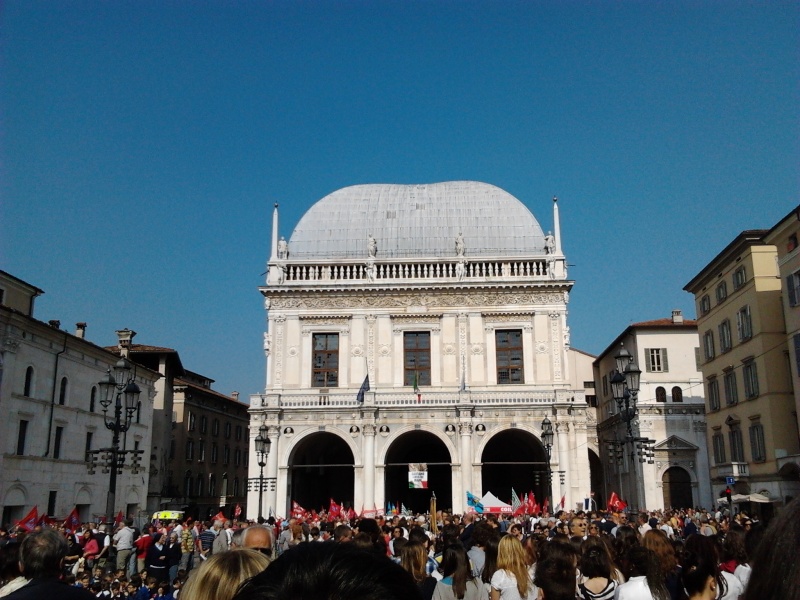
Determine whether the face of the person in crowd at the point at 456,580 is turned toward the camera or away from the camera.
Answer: away from the camera

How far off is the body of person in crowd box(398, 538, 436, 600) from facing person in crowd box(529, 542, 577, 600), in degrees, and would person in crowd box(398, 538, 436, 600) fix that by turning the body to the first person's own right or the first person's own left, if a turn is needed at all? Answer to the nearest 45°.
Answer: approximately 135° to the first person's own right

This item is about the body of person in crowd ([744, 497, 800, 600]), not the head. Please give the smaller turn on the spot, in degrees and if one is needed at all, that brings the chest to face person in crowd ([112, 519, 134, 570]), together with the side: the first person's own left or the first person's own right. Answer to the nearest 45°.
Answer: approximately 45° to the first person's own left

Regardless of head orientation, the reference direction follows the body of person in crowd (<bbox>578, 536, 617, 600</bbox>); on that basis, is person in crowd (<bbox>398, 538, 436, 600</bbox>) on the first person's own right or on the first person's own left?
on the first person's own left

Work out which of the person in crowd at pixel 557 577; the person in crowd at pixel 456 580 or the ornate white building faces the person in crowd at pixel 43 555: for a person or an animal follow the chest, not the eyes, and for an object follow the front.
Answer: the ornate white building

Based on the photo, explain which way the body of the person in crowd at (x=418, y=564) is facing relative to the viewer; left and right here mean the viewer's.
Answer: facing away from the viewer

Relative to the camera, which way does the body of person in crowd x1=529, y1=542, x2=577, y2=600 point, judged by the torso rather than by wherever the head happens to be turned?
away from the camera

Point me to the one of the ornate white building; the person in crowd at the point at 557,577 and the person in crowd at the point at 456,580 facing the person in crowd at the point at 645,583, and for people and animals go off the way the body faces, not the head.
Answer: the ornate white building

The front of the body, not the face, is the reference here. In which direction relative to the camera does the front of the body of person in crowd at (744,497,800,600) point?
away from the camera

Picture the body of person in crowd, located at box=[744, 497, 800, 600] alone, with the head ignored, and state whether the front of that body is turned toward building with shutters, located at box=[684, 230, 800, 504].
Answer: yes
